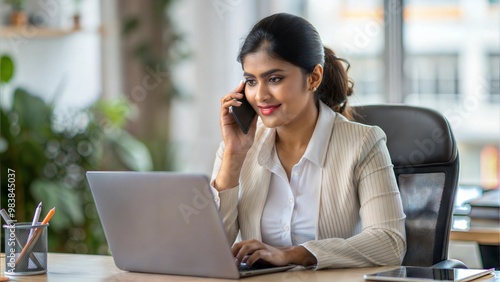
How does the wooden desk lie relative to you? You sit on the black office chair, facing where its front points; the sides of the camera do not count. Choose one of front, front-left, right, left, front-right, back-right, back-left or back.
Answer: front

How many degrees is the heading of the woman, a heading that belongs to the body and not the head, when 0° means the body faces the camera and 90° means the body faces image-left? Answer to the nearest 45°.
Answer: approximately 45°

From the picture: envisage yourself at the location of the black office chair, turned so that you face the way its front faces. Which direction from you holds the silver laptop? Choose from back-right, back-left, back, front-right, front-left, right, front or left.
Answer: front

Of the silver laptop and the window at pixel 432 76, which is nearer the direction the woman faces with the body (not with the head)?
the silver laptop

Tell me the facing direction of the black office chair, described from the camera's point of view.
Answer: facing the viewer and to the left of the viewer

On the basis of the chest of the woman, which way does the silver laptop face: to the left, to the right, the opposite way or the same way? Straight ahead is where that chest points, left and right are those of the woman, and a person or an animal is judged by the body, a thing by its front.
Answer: the opposite way

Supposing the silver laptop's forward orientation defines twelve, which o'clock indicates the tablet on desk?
The tablet on desk is roughly at 2 o'clock from the silver laptop.

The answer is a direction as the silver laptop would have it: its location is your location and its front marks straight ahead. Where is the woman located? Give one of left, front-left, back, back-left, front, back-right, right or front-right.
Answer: front

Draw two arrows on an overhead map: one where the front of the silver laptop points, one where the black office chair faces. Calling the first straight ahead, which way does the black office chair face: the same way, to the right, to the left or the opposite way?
the opposite way

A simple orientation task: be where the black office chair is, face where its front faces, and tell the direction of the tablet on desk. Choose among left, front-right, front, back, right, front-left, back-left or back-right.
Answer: front-left

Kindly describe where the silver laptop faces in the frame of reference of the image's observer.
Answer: facing away from the viewer and to the right of the viewer
